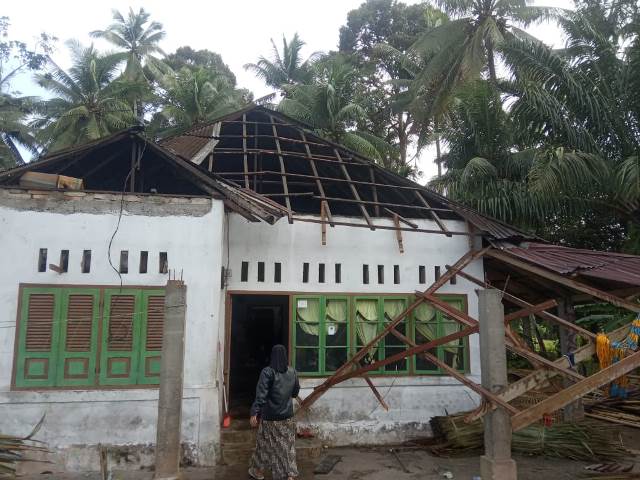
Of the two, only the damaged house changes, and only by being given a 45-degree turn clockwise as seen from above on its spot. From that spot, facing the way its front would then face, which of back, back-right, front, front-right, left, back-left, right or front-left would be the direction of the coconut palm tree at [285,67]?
back-right

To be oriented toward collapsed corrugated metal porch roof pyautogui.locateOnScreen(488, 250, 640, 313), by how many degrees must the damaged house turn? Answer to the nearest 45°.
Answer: approximately 90° to its left

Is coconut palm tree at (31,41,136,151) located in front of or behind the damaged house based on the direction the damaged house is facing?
behind

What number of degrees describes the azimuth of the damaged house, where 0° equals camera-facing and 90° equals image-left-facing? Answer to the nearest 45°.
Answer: approximately 0°

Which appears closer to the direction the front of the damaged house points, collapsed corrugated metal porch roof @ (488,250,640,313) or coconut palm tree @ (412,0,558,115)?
the collapsed corrugated metal porch roof

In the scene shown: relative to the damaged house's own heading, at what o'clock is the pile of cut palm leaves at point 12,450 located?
The pile of cut palm leaves is roughly at 1 o'clock from the damaged house.

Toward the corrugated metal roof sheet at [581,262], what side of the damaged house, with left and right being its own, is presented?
left

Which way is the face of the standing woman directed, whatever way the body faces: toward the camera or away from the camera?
away from the camera

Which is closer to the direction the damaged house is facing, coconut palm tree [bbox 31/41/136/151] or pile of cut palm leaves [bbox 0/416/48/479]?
the pile of cut palm leaves

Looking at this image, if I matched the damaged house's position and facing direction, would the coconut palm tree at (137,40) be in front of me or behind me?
behind

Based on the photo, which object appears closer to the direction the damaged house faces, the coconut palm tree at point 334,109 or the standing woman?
the standing woman
